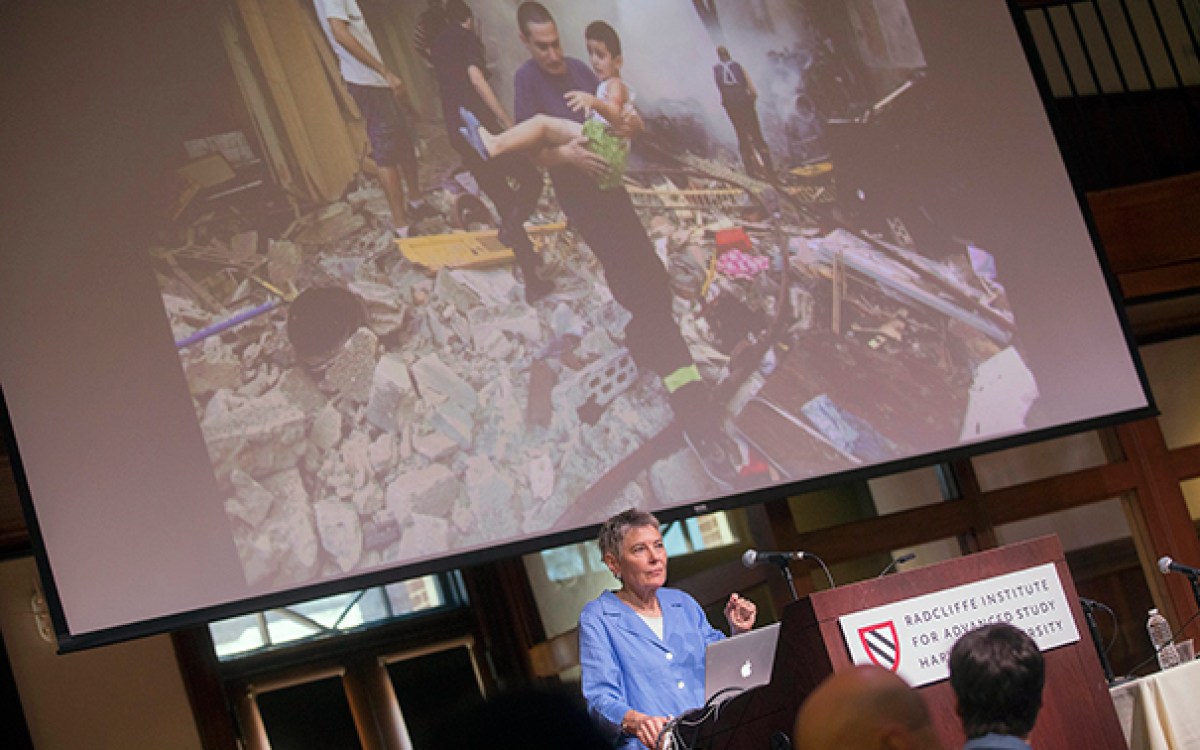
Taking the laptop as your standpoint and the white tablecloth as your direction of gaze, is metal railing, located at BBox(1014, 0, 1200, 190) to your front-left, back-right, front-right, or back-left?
front-left

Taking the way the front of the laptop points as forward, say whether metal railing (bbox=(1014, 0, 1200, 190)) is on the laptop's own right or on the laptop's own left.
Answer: on the laptop's own right

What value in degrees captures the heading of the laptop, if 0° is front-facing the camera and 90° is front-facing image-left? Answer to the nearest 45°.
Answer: approximately 135°

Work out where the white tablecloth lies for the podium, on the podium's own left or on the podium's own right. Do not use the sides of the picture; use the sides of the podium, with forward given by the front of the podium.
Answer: on the podium's own left
